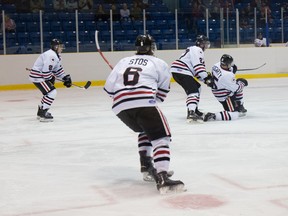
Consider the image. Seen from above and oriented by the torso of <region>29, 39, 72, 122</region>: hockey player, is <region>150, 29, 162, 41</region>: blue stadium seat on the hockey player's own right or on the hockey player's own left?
on the hockey player's own left

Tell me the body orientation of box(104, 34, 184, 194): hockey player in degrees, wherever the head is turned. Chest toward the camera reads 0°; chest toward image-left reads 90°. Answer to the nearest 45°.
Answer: approximately 225°

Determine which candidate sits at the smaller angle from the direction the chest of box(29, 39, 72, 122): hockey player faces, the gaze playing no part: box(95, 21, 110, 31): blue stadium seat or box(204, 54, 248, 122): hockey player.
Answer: the hockey player

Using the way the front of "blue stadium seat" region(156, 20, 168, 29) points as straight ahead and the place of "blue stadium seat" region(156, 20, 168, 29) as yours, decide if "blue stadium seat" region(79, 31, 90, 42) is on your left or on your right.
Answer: on your right

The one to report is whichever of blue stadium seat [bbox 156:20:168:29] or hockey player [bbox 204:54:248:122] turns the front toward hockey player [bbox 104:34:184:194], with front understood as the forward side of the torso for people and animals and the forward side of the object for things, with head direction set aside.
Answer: the blue stadium seat

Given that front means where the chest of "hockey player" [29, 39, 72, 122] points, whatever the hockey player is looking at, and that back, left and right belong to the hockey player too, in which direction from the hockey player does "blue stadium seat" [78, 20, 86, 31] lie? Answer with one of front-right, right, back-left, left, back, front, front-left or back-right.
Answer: left

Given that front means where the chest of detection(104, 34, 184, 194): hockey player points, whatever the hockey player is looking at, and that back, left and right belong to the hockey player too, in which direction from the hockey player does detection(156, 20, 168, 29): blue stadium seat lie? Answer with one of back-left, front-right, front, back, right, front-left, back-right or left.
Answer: front-left

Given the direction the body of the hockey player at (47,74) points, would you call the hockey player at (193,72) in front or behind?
in front

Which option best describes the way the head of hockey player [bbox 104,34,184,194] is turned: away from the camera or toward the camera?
away from the camera
